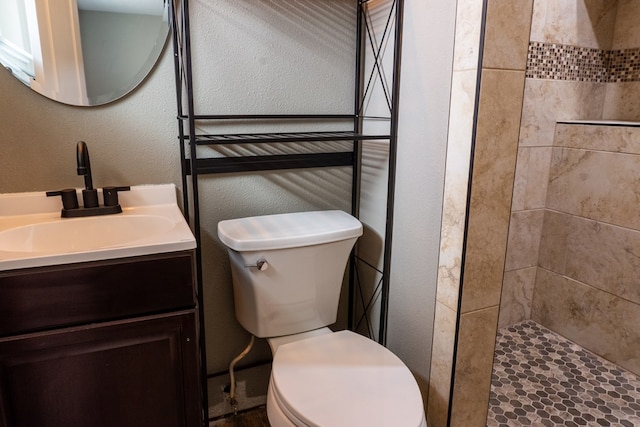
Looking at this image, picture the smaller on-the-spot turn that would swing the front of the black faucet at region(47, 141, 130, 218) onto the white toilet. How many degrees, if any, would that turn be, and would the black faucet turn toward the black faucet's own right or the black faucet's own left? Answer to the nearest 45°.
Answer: approximately 45° to the black faucet's own left

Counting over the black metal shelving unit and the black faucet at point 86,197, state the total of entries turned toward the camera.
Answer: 2

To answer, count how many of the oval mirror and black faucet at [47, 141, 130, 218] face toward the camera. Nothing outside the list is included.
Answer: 2

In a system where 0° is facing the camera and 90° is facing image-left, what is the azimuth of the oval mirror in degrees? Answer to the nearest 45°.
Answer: approximately 0°

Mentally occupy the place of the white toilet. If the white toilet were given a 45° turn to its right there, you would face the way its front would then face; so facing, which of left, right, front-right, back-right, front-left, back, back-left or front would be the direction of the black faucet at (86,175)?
right
